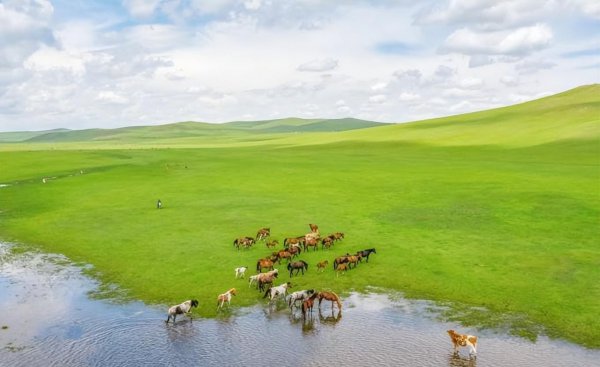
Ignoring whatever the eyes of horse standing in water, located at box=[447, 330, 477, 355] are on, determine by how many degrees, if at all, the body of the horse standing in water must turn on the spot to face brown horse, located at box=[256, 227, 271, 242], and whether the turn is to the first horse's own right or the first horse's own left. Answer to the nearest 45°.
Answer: approximately 45° to the first horse's own right

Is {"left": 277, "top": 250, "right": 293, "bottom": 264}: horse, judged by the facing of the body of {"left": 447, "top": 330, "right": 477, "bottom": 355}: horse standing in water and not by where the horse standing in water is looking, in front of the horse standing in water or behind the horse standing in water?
in front

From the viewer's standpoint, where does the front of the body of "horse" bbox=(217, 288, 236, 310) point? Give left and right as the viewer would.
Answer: facing away from the viewer and to the right of the viewer

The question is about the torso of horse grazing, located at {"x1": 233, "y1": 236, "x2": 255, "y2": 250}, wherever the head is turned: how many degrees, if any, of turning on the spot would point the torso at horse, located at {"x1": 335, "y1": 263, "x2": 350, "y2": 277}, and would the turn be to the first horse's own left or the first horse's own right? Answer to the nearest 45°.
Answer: approximately 135° to the first horse's own left

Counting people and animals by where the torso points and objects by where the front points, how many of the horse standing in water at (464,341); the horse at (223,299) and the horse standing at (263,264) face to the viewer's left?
2

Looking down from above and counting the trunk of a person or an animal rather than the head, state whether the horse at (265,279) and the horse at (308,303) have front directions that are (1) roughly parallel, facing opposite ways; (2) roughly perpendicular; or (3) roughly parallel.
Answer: roughly parallel

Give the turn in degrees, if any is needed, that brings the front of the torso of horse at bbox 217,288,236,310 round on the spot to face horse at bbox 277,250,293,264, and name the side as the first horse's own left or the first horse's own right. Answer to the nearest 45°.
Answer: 0° — it already faces it

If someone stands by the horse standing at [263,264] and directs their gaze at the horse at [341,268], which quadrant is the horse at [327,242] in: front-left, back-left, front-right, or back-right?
front-left

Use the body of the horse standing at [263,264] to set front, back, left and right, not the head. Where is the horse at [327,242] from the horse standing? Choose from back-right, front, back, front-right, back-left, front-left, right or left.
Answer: back-right

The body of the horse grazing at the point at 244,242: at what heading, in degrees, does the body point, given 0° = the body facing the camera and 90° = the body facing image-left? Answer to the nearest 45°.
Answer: approximately 90°

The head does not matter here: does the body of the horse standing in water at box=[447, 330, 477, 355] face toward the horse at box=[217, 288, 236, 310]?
yes

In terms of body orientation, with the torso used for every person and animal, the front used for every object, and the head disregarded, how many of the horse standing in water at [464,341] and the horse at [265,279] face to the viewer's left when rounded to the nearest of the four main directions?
1
